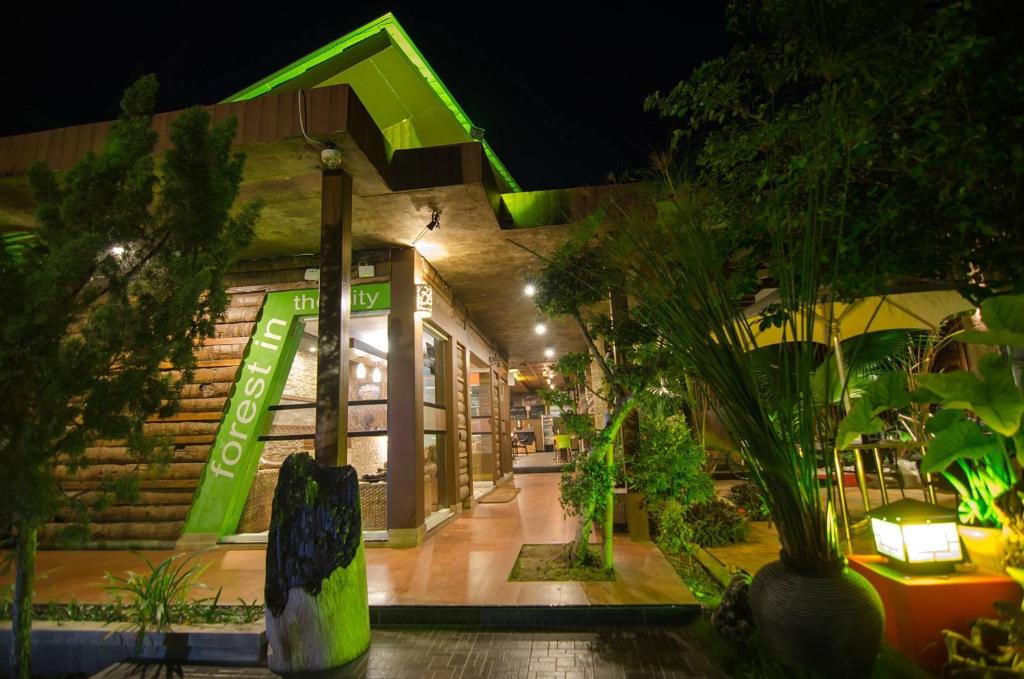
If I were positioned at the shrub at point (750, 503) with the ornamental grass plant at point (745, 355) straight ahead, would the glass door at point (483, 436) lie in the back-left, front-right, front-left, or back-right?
back-right

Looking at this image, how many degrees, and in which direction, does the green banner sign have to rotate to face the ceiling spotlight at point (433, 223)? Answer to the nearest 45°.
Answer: approximately 45° to its left

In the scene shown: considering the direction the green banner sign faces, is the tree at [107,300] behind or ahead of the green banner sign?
ahead

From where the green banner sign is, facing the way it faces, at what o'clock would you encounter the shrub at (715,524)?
The shrub is roughly at 10 o'clock from the green banner sign.

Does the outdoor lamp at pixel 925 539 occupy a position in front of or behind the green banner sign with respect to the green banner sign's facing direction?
in front

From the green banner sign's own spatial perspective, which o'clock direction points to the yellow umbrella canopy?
The yellow umbrella canopy is roughly at 10 o'clock from the green banner sign.

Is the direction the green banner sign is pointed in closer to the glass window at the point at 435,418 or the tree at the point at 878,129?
the tree

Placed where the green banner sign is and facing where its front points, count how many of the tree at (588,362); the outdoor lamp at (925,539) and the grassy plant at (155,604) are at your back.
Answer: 0

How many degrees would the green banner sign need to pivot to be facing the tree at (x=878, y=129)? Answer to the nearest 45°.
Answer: approximately 45° to its left

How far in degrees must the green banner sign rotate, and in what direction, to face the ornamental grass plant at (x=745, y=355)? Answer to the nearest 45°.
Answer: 0° — it already faces it

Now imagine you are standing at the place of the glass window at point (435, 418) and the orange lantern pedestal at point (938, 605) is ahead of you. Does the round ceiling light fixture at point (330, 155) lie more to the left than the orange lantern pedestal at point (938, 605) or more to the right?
right

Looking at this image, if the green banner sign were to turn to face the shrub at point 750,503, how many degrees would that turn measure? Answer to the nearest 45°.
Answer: approximately 90° to its left

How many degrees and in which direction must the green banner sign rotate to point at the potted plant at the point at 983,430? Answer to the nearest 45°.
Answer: approximately 45° to its left

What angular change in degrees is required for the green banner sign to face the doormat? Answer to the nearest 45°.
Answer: approximately 135° to its left

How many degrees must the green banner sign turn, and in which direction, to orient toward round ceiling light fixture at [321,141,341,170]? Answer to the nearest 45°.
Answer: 0° — it already faces it

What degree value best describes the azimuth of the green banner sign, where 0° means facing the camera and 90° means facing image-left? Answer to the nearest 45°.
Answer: approximately 0°

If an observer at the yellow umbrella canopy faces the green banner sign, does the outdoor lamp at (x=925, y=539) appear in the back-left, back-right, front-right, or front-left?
front-left
